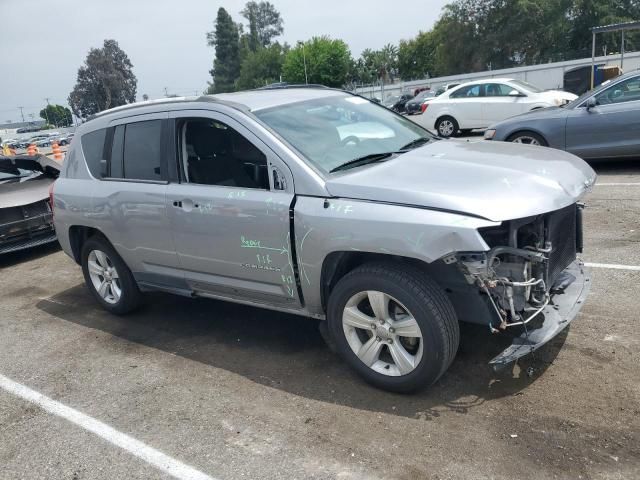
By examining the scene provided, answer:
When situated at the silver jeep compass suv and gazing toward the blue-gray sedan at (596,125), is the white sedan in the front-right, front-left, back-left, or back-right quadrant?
front-left

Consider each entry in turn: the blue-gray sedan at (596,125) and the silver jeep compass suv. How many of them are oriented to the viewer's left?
1

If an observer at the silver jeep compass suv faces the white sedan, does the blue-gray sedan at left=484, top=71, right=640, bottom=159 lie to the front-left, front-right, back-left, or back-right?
front-right

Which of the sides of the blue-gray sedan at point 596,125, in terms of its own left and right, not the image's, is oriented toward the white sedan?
right

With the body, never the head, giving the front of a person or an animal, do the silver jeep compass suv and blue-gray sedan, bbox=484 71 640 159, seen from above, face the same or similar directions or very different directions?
very different directions

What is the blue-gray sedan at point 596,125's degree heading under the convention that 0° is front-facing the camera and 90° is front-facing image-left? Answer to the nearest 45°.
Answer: approximately 90°

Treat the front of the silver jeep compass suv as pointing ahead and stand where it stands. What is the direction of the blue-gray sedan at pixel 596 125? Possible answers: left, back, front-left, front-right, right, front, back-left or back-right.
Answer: left

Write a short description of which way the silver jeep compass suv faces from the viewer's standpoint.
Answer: facing the viewer and to the right of the viewer

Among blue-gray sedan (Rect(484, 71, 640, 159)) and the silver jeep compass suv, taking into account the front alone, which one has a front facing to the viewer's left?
the blue-gray sedan

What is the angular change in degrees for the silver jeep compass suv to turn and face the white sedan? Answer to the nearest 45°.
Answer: approximately 135° to its left
